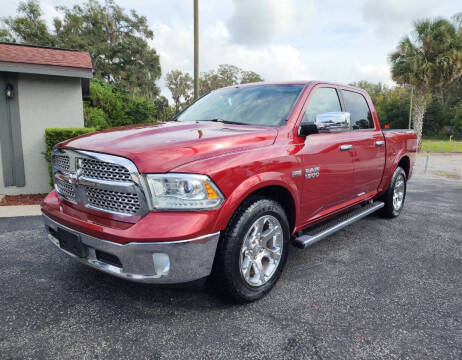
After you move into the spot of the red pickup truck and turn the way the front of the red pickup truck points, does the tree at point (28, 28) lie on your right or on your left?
on your right

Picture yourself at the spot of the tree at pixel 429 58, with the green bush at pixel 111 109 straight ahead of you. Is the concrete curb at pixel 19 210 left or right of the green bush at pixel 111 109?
left

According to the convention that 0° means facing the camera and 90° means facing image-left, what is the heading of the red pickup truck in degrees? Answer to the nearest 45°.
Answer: approximately 45°

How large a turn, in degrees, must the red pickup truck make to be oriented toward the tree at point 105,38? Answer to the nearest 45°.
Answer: approximately 135° to its right

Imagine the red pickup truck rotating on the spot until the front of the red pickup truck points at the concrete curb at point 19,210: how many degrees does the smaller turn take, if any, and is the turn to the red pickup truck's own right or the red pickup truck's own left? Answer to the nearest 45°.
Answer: approximately 90° to the red pickup truck's own right

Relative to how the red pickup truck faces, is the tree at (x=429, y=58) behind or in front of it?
behind

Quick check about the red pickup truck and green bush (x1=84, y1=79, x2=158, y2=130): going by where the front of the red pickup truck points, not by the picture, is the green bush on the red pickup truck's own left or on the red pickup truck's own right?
on the red pickup truck's own right
